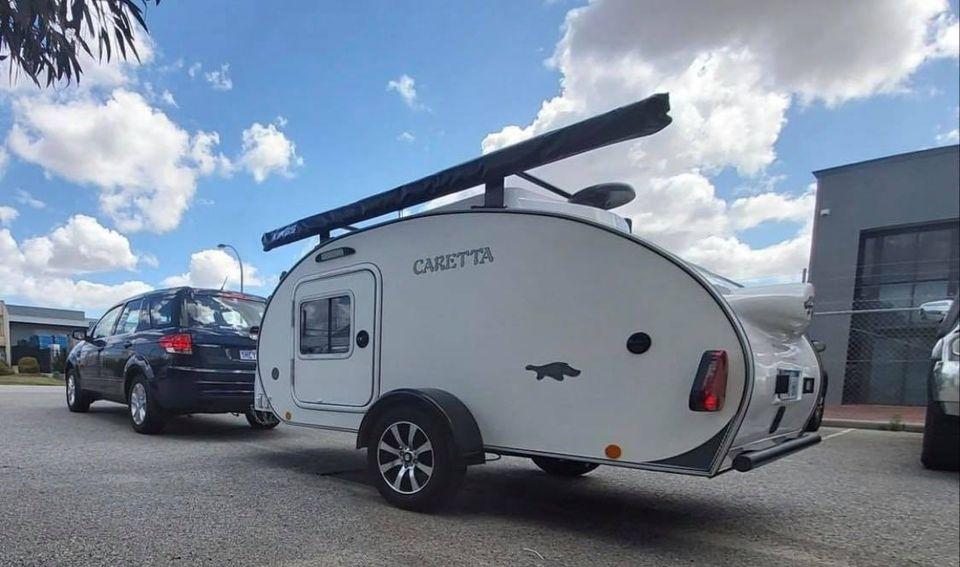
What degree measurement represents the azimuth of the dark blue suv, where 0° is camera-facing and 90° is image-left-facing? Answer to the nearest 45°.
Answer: approximately 135°

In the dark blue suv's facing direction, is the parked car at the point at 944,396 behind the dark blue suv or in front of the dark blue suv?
behind

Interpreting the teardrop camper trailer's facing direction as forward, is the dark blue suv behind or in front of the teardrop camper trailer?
in front

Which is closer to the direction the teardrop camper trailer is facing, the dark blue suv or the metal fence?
the dark blue suv

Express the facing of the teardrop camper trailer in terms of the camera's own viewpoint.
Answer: facing away from the viewer and to the left of the viewer

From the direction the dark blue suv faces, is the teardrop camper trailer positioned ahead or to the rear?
to the rear

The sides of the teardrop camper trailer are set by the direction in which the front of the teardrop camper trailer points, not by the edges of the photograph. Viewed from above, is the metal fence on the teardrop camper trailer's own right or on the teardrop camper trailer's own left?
on the teardrop camper trailer's own right

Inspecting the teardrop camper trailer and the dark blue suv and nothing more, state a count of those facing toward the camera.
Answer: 0
